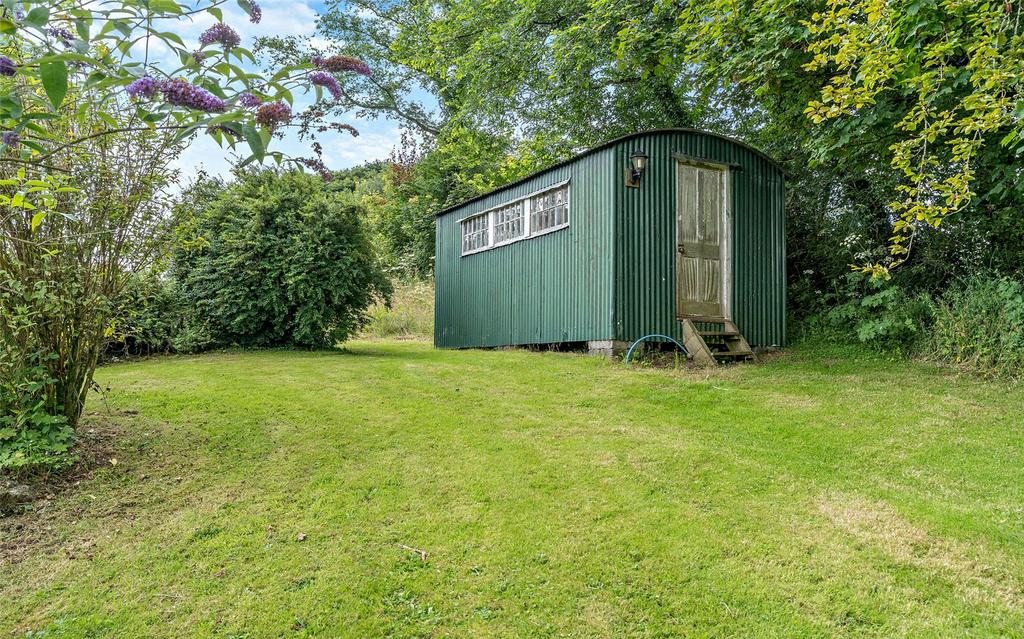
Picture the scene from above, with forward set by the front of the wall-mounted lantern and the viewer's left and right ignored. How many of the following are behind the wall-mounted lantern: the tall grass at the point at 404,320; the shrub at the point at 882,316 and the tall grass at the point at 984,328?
1

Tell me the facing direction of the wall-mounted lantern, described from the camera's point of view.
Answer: facing the viewer and to the right of the viewer

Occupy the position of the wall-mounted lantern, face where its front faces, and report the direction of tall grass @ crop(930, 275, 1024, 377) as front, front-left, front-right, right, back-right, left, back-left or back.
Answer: front-left

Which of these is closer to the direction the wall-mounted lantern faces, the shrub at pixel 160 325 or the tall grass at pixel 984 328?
the tall grass

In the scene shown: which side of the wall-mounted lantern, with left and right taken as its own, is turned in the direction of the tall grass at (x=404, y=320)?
back

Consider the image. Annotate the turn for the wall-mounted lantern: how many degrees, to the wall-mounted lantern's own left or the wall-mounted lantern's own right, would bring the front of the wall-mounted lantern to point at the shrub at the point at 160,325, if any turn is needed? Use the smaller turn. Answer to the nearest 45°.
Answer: approximately 135° to the wall-mounted lantern's own right

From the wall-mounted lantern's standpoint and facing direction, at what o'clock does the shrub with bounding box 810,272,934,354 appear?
The shrub is roughly at 10 o'clock from the wall-mounted lantern.

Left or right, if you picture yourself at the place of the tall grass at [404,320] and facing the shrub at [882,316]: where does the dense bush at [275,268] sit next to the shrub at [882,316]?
right
